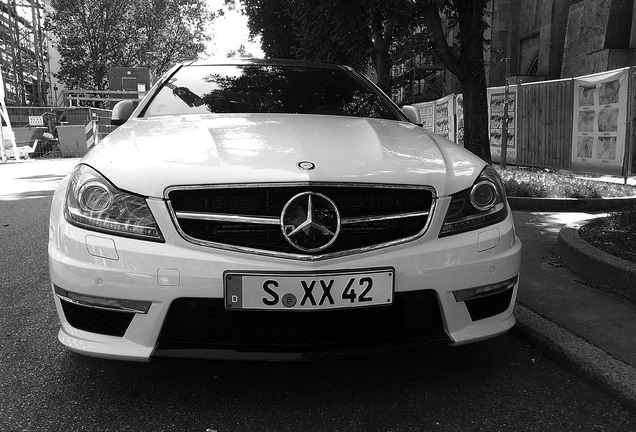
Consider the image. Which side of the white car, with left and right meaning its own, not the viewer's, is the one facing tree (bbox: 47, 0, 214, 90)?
back

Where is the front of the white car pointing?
toward the camera

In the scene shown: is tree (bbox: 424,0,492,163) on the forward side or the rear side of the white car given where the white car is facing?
on the rear side

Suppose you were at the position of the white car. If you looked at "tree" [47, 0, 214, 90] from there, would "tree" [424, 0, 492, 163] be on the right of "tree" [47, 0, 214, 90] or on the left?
right

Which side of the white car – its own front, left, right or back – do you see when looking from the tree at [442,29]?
back

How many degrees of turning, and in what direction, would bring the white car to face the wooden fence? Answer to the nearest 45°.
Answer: approximately 135° to its left
